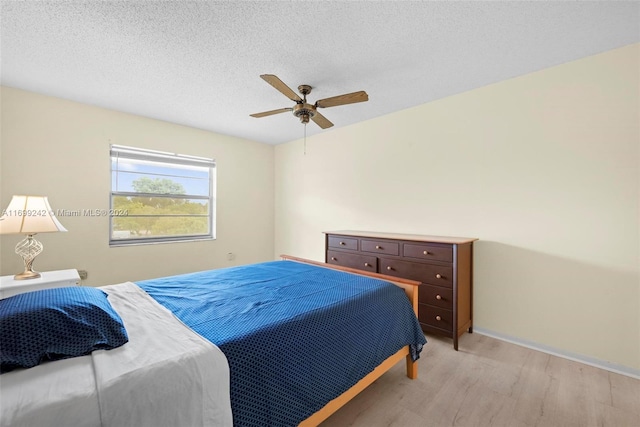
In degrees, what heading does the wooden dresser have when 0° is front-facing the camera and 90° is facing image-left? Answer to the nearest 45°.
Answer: approximately 45°

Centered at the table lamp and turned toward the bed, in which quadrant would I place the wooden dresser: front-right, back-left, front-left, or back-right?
front-left

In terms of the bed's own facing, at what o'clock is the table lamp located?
The table lamp is roughly at 9 o'clock from the bed.

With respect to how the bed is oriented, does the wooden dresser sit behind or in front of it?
in front

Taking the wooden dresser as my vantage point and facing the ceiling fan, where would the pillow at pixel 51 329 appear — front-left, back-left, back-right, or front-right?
front-left

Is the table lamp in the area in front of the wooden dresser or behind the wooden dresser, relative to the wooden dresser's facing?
in front

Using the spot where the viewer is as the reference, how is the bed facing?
facing away from the viewer and to the right of the viewer

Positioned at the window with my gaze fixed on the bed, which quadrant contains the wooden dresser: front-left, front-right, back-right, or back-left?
front-left

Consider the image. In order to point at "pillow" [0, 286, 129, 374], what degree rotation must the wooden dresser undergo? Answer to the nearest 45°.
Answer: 0° — it already faces it

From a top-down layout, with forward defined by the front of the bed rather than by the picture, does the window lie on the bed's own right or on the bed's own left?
on the bed's own left

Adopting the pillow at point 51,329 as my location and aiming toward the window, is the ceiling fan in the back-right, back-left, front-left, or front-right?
front-right
